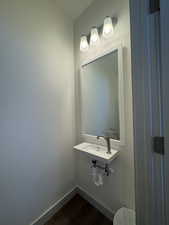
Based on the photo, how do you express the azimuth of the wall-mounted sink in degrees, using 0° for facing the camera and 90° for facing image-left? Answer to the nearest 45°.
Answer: approximately 45°

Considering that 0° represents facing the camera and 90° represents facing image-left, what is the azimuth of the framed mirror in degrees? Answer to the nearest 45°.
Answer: approximately 45°
